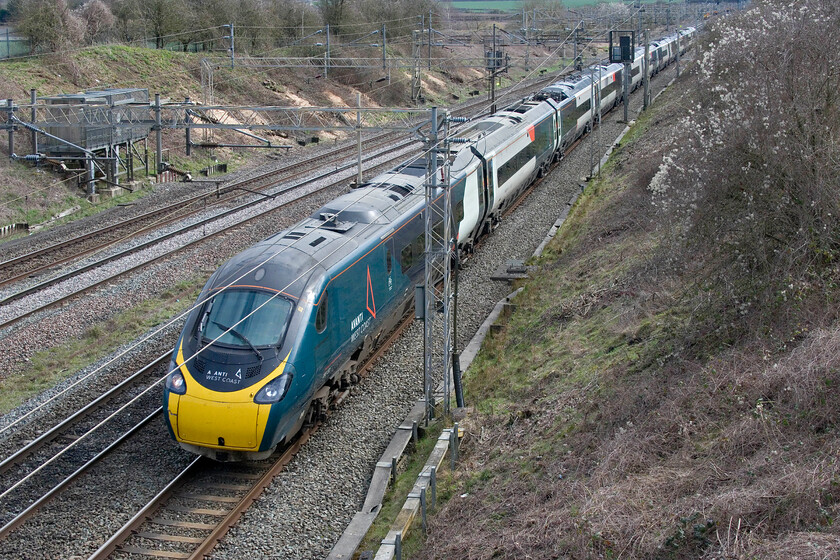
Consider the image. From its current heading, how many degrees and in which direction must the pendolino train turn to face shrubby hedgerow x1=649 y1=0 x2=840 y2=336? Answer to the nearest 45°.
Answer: approximately 135° to its left

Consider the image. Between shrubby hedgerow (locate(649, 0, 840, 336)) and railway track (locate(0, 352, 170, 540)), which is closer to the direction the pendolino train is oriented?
the railway track

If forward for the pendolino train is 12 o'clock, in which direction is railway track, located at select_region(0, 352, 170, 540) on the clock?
The railway track is roughly at 1 o'clock from the pendolino train.

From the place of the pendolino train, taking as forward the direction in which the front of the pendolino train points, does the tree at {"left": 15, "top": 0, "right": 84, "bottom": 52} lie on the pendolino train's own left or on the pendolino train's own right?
on the pendolino train's own right

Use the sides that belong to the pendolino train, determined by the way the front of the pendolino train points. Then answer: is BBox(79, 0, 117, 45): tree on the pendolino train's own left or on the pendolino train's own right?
on the pendolino train's own right

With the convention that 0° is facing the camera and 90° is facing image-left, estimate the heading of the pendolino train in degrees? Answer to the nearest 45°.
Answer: approximately 45°
